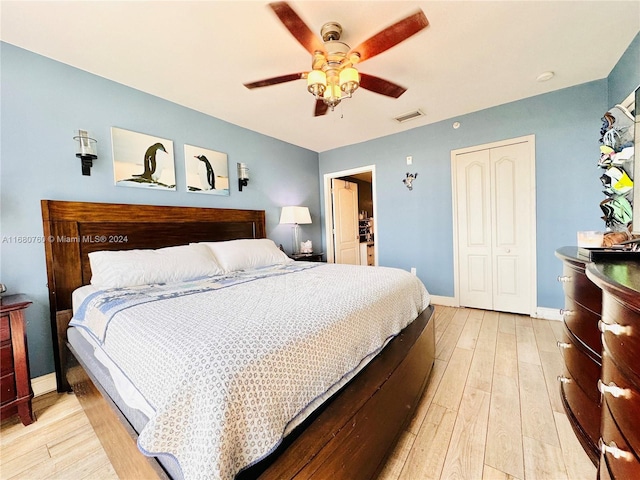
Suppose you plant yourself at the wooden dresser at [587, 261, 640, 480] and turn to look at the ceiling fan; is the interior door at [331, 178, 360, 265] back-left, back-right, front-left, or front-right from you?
front-right

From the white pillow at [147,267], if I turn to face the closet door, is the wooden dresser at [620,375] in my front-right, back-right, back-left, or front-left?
front-right

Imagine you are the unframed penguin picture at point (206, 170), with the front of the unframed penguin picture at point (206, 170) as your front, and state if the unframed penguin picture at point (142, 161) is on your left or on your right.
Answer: on your right

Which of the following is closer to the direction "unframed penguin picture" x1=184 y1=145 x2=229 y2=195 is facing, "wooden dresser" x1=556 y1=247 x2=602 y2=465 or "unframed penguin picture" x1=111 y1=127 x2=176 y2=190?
the wooden dresser

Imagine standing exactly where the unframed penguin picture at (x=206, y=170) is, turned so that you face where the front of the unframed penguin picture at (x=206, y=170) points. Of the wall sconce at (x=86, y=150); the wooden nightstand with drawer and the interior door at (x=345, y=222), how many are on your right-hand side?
2

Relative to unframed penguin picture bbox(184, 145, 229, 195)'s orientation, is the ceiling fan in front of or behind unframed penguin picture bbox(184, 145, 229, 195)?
in front

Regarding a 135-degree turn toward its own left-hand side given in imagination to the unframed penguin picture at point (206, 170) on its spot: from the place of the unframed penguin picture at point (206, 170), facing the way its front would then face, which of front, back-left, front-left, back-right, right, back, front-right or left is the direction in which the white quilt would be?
back

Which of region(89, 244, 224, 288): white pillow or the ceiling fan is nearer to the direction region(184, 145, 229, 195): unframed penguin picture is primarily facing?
the ceiling fan

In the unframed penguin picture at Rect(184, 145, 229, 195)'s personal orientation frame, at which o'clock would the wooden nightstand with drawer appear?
The wooden nightstand with drawer is roughly at 3 o'clock from the unframed penguin picture.

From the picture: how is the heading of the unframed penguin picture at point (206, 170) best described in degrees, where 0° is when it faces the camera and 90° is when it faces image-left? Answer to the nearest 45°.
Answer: approximately 315°

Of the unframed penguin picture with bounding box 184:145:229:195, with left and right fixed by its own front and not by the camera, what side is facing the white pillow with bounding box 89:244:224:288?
right

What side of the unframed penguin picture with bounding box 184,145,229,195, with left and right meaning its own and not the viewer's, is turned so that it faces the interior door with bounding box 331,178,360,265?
left

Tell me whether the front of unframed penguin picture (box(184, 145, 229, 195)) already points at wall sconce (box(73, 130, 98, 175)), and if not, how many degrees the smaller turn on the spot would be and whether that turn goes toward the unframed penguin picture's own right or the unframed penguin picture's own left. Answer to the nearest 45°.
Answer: approximately 90° to the unframed penguin picture's own right

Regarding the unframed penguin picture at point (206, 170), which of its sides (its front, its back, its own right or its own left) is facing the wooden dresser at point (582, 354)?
front

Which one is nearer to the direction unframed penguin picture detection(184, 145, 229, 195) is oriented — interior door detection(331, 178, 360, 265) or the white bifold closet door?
the white bifold closet door
